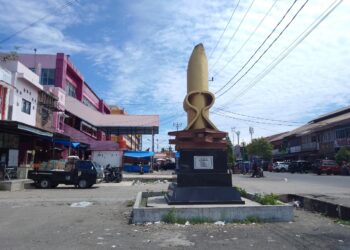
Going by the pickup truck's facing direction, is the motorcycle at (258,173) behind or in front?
in front

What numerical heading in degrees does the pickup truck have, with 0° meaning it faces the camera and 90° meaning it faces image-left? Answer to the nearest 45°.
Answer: approximately 270°
